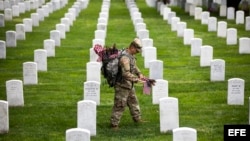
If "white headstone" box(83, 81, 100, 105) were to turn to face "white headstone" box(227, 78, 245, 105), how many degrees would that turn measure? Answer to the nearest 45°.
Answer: approximately 90° to its left

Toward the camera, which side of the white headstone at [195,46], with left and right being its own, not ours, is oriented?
front

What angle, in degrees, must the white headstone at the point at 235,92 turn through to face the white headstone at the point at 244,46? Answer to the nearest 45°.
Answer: approximately 180°

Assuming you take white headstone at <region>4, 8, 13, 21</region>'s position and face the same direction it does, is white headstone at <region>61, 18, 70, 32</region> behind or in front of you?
in front

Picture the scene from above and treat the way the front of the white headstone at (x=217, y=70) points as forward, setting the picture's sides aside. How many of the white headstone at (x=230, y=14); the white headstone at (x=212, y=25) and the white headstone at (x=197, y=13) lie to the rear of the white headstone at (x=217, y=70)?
3

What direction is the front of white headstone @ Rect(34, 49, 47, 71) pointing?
toward the camera

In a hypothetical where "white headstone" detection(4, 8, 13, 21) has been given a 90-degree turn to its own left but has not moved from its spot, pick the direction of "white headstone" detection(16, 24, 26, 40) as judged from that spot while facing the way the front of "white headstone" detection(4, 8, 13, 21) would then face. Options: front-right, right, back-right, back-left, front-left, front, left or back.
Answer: right

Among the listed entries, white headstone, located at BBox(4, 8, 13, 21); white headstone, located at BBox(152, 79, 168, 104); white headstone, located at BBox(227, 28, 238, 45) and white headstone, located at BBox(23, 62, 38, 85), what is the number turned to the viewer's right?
0

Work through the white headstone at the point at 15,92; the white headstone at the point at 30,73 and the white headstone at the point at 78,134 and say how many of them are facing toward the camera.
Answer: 3

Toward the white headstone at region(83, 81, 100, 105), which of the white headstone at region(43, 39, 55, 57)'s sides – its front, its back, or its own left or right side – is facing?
front

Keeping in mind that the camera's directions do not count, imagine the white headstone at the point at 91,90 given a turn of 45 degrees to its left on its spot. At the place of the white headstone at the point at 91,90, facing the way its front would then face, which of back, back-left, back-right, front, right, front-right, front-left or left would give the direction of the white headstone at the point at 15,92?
back-right

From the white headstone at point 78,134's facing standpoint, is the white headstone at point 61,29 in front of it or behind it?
behind

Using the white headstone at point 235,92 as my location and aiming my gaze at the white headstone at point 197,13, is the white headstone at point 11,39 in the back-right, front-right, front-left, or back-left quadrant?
front-left

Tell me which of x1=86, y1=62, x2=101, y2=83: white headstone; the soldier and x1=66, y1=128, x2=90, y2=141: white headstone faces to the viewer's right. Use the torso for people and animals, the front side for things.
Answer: the soldier

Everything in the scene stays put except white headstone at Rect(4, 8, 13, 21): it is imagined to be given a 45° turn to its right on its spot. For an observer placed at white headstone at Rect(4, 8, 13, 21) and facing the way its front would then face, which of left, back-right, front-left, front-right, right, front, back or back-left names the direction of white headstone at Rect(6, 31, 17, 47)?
front-left

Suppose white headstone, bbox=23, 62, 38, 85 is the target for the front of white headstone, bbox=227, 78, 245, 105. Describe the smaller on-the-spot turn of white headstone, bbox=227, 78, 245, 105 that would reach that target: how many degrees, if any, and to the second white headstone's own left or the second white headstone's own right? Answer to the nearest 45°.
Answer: approximately 90° to the second white headstone's own right

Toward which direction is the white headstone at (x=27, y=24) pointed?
toward the camera

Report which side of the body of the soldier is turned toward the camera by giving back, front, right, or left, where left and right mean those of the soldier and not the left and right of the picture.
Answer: right

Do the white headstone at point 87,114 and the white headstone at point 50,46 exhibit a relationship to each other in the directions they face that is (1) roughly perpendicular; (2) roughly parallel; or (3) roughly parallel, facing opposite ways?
roughly parallel
